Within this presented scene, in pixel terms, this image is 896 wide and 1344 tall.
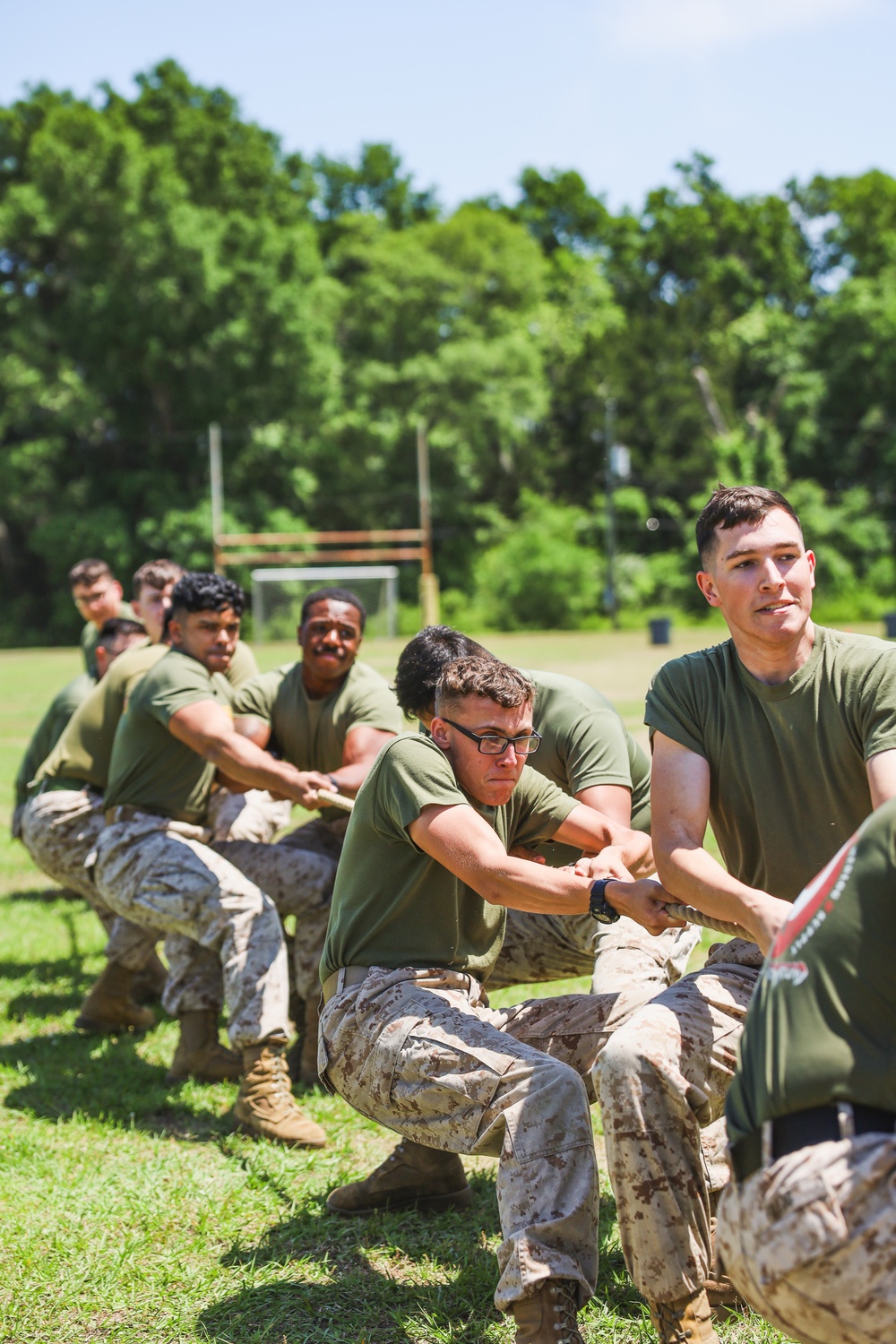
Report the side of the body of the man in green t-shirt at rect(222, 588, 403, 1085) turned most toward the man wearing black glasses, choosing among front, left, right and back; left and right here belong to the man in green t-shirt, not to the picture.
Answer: front

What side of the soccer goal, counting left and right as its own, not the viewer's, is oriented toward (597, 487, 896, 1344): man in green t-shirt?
front

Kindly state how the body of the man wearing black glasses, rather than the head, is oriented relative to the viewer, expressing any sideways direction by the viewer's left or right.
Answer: facing the viewer and to the right of the viewer

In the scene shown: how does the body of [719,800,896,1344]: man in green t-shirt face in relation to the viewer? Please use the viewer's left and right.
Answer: facing away from the viewer and to the right of the viewer

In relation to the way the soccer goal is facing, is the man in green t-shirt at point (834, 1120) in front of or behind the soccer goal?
in front

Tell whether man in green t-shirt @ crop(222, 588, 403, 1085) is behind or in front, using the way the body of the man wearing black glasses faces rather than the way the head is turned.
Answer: behind

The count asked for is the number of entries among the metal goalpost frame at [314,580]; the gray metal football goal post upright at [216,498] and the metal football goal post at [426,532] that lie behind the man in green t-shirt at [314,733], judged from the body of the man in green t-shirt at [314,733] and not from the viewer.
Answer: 3

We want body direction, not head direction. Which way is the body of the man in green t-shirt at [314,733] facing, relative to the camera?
toward the camera
